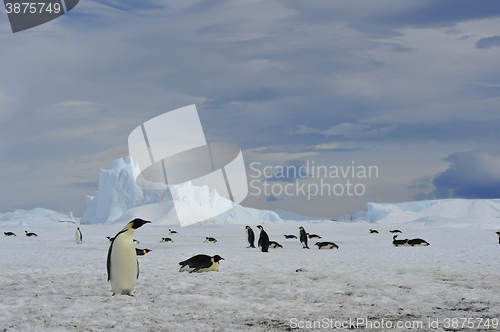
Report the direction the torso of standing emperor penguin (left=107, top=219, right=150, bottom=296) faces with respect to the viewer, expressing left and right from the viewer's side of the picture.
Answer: facing the viewer and to the right of the viewer

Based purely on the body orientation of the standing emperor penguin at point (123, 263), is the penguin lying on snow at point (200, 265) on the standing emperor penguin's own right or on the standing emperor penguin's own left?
on the standing emperor penguin's own left

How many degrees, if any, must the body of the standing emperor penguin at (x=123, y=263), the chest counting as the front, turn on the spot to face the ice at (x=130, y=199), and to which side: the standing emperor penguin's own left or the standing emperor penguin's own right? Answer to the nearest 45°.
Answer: approximately 135° to the standing emperor penguin's own left
